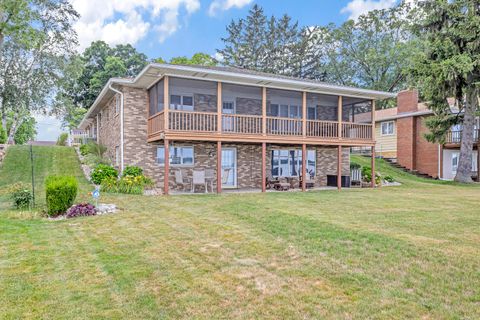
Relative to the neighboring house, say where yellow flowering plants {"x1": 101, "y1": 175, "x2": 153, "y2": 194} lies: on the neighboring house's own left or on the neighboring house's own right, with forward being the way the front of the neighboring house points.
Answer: on the neighboring house's own right

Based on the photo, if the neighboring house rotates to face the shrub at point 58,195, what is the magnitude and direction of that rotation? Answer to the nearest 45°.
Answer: approximately 45° to its right

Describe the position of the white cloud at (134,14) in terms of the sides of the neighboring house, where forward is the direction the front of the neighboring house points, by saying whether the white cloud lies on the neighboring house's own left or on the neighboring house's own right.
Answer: on the neighboring house's own right

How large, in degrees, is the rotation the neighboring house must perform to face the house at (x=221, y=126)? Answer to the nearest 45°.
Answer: approximately 90° to its right

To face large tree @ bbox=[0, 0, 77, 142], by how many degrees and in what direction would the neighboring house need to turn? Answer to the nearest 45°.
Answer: approximately 90° to its right

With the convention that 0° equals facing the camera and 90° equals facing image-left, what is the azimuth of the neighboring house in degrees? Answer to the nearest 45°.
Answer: approximately 315°

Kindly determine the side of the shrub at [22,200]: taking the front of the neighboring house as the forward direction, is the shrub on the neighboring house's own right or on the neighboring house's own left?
on the neighboring house's own right

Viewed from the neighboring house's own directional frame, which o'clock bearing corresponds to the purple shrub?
The purple shrub is roughly at 2 o'clock from the neighboring house.
